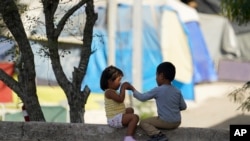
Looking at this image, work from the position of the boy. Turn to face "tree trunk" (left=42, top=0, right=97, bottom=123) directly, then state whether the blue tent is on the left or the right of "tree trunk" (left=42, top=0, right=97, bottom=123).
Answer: right

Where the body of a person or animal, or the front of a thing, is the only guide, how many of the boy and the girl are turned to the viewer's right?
1

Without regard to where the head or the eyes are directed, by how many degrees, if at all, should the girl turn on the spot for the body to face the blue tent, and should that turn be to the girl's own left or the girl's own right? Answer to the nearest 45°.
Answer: approximately 90° to the girl's own left

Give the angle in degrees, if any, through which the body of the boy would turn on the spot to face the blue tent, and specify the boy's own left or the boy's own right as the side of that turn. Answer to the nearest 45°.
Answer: approximately 45° to the boy's own right

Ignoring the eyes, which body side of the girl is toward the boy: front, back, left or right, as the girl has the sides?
front

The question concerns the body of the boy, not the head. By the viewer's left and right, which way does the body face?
facing away from the viewer and to the left of the viewer

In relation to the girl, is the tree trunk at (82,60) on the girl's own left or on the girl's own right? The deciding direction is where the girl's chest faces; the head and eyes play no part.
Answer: on the girl's own left

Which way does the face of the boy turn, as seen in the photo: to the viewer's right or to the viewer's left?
to the viewer's left

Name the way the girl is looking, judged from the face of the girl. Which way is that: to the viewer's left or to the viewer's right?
to the viewer's right

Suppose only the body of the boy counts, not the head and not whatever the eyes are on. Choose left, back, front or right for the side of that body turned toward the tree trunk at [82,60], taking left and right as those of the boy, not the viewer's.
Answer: front

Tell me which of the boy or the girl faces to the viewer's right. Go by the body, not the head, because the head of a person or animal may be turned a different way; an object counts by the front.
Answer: the girl

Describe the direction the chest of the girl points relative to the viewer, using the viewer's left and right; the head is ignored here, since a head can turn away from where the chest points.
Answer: facing to the right of the viewer
